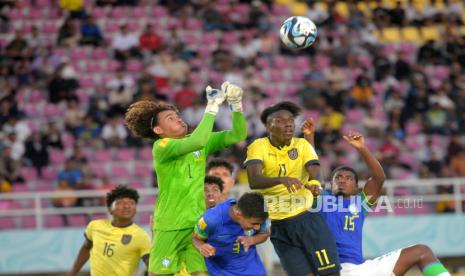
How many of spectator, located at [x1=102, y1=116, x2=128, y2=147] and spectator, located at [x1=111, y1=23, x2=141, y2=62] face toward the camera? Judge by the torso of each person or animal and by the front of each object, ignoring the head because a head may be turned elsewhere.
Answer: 2

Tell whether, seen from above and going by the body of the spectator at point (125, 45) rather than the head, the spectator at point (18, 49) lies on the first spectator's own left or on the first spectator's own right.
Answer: on the first spectator's own right

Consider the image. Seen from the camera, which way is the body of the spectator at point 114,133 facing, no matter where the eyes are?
toward the camera

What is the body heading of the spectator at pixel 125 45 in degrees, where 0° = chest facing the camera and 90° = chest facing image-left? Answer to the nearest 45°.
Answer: approximately 0°

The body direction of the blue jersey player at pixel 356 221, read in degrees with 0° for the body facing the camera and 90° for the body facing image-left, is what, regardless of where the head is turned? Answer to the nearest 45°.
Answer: approximately 0°

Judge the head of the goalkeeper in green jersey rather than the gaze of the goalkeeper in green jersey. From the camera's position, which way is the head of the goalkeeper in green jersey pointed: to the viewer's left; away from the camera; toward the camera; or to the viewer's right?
to the viewer's right

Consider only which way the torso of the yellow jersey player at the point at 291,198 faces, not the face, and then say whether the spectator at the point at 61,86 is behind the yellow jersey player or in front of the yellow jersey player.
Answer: behind

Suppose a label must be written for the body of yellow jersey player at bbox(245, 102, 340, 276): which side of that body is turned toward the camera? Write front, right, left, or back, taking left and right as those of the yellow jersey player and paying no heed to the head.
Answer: front

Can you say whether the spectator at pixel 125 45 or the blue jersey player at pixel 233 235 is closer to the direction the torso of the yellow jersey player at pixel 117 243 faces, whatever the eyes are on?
the blue jersey player
